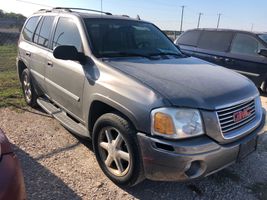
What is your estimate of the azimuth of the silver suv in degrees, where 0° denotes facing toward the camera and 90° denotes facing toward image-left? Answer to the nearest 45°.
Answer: approximately 315°
